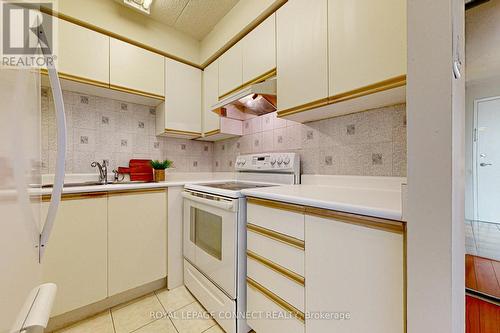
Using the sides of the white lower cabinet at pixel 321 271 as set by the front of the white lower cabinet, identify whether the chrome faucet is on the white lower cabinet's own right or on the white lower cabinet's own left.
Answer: on the white lower cabinet's own right

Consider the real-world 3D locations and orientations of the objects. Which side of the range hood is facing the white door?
left

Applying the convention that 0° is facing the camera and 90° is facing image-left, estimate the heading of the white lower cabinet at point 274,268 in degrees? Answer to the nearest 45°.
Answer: approximately 45°

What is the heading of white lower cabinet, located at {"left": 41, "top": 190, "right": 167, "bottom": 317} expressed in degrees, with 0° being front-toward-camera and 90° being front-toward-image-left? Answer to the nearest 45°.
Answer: approximately 315°

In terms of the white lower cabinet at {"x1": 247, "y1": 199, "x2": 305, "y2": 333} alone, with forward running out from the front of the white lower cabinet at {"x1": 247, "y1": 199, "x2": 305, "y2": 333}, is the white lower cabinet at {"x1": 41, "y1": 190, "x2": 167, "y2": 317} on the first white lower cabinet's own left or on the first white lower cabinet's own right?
on the first white lower cabinet's own right
